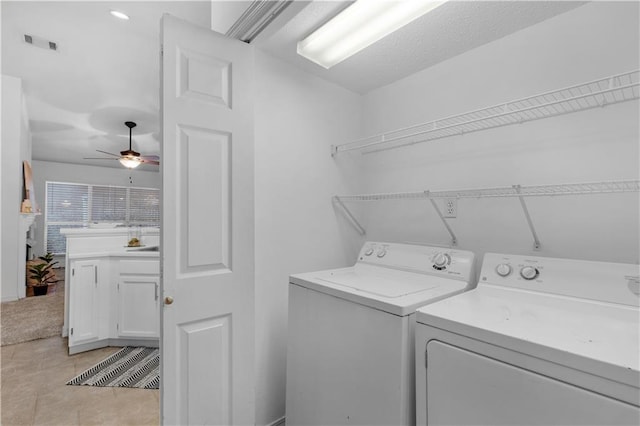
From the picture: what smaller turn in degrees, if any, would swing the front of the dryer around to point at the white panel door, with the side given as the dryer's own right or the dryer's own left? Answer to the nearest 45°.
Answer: approximately 45° to the dryer's own right

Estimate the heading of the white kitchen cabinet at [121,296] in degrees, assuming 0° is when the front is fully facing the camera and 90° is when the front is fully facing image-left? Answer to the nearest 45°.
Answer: approximately 0°

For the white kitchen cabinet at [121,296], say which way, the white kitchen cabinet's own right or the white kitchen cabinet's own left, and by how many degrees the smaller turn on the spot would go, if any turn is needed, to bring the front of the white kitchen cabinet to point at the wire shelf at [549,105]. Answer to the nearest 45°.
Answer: approximately 45° to the white kitchen cabinet's own left

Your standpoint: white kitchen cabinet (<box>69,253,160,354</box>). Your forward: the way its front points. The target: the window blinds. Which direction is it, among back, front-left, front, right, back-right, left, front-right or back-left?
back

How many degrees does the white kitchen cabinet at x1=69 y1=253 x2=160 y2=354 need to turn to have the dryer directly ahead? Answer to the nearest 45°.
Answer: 0° — it already faces it

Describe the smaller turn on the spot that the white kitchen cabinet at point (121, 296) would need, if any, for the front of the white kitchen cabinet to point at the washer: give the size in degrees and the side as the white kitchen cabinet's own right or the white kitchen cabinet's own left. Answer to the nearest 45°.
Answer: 0° — it already faces it

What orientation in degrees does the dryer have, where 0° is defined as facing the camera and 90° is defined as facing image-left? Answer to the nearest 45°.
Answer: approximately 45°
